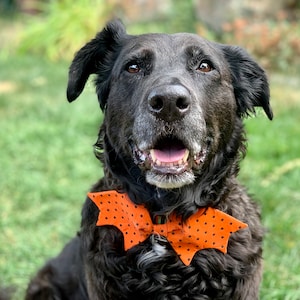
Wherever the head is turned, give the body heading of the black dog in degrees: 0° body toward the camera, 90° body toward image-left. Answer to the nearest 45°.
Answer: approximately 0°
